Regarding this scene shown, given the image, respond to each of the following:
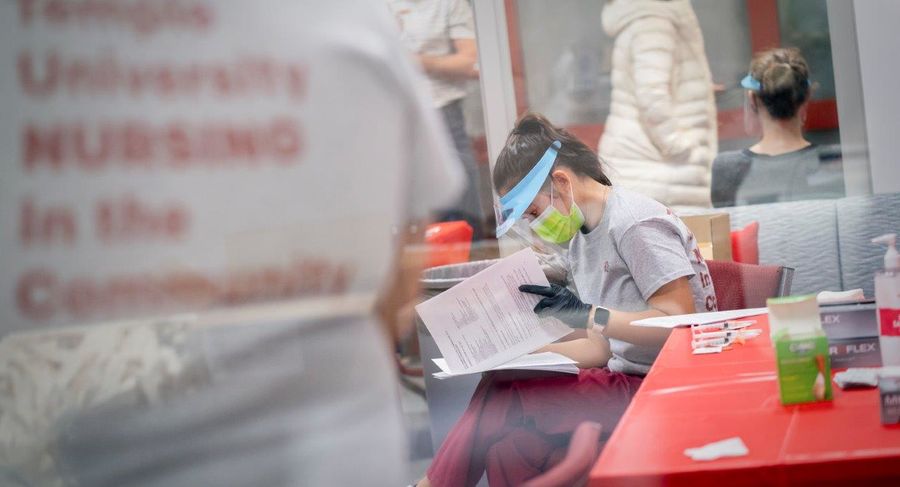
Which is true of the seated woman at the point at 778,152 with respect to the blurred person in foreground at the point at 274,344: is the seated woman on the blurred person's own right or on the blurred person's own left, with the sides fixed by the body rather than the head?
on the blurred person's own right

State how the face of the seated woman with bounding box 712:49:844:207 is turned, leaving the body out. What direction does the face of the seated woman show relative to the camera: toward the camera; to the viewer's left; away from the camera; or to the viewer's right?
away from the camera

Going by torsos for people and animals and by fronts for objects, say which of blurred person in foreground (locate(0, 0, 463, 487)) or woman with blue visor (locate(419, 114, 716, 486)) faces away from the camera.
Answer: the blurred person in foreground

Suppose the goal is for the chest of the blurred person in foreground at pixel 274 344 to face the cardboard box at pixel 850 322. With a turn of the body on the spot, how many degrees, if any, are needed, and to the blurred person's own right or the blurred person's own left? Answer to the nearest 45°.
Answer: approximately 90° to the blurred person's own right

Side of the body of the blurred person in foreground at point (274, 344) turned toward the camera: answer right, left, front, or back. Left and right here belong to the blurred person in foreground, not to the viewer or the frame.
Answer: back
